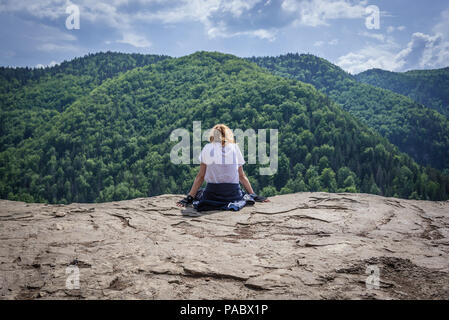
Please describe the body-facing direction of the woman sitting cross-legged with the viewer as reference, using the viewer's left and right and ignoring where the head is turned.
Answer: facing away from the viewer
